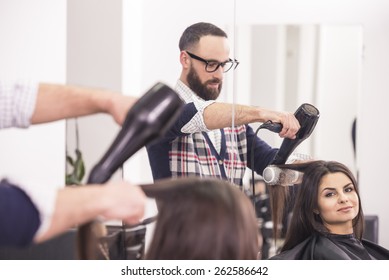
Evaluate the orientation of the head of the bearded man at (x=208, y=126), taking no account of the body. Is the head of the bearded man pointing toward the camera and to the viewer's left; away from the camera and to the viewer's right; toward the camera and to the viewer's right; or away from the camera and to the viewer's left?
toward the camera and to the viewer's right

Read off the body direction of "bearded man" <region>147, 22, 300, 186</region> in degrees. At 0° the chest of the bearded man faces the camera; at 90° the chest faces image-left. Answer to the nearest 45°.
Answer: approximately 315°
